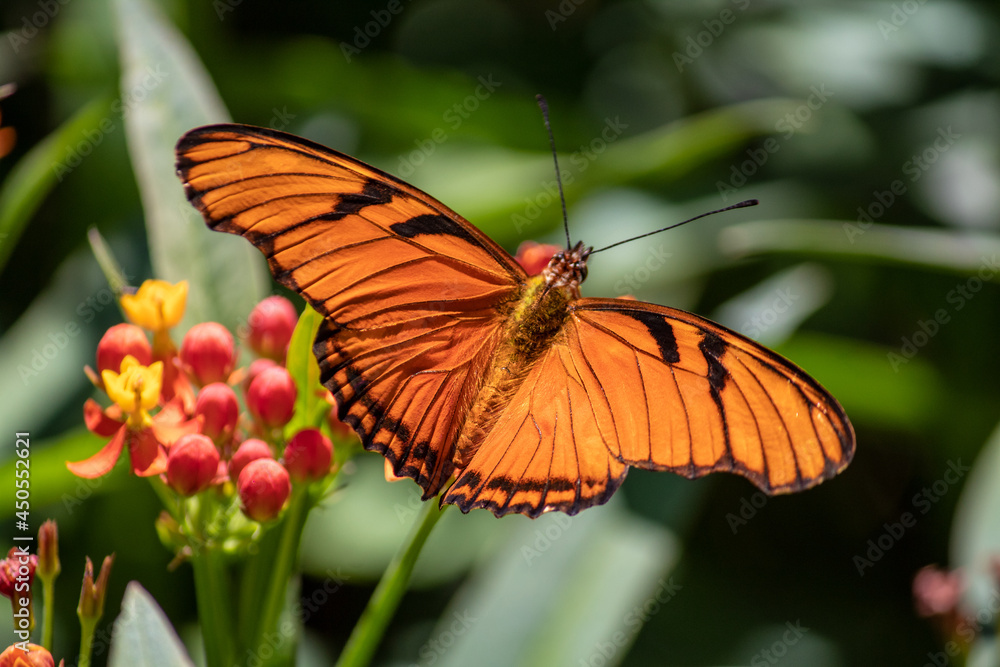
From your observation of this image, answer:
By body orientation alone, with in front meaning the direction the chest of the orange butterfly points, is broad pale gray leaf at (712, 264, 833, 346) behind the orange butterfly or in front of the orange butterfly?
in front

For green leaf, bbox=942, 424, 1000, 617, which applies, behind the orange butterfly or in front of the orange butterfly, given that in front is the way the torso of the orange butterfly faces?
in front

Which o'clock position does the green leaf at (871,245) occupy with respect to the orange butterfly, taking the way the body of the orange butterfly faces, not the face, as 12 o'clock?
The green leaf is roughly at 12 o'clock from the orange butterfly.

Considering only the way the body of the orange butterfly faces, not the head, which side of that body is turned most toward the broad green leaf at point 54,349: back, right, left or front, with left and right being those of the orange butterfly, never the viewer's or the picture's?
left

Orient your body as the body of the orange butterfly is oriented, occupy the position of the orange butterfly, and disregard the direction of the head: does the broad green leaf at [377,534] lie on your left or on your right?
on your left

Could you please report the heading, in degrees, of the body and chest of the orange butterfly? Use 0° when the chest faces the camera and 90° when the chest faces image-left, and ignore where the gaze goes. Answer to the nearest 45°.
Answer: approximately 225°
